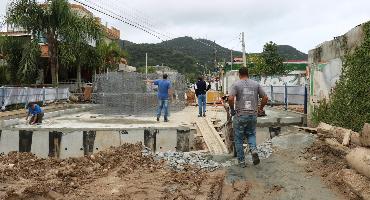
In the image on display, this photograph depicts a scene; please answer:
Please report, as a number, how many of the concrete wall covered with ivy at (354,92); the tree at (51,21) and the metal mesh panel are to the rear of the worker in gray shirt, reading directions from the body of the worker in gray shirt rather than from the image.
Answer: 0

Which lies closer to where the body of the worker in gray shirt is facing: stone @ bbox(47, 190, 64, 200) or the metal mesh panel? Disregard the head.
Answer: the metal mesh panel

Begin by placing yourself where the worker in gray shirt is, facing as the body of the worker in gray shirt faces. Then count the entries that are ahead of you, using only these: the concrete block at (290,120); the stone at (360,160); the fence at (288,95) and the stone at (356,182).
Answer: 2

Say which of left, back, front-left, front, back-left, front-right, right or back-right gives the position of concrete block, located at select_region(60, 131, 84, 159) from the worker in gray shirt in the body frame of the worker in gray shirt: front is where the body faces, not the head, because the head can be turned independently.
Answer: front-left

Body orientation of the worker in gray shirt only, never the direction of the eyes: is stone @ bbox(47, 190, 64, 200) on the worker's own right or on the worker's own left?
on the worker's own left

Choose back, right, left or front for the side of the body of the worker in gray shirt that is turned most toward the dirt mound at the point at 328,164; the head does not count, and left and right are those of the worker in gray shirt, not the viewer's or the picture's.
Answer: right

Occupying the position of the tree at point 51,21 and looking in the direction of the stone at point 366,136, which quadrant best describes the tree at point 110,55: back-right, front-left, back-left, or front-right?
back-left

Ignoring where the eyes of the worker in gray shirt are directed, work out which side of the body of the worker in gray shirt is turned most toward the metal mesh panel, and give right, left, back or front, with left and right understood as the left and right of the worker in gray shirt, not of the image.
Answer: front

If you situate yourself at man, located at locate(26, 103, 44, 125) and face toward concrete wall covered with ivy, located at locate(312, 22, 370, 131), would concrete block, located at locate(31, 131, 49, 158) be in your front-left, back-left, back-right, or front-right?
front-right

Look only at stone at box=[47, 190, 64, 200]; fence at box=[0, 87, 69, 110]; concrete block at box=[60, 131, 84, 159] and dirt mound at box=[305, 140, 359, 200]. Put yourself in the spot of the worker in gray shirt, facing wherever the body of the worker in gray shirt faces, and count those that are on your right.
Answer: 1

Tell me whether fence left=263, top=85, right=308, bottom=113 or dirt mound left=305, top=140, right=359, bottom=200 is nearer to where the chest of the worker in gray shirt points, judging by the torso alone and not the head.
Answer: the fence

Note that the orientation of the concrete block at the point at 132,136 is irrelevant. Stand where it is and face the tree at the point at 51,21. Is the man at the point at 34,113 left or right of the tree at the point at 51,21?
left

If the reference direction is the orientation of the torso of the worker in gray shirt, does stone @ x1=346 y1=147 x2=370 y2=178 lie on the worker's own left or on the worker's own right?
on the worker's own right

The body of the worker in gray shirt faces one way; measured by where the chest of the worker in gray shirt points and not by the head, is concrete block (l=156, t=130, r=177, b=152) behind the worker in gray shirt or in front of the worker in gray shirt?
in front

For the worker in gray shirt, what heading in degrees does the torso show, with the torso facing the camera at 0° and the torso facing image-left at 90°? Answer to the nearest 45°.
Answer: approximately 180°

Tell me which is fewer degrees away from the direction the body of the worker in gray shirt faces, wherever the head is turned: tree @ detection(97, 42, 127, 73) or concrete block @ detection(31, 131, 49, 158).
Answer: the tree

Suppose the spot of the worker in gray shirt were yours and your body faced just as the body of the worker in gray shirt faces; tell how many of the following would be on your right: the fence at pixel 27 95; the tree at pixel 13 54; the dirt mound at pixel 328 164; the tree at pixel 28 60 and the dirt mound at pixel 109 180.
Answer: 1

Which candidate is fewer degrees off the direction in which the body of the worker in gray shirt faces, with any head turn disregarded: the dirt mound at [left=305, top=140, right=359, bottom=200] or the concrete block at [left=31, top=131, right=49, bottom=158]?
the concrete block

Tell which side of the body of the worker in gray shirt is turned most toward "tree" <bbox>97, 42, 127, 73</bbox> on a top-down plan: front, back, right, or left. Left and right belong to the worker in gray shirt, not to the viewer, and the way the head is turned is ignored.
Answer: front
